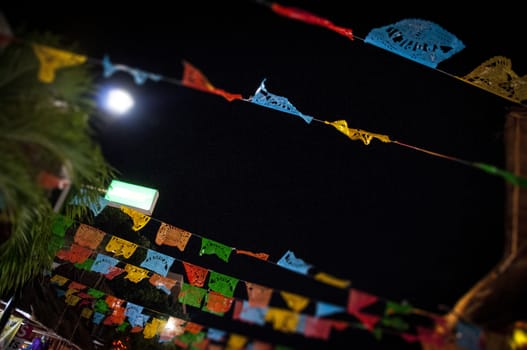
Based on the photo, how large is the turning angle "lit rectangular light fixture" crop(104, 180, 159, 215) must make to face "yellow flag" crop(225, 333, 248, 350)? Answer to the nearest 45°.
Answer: approximately 45° to its left

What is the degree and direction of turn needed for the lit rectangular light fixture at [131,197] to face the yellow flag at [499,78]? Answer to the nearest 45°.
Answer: approximately 45° to its left

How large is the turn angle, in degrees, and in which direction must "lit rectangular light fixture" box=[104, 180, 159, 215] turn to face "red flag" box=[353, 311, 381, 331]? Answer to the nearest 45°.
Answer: approximately 45° to its left

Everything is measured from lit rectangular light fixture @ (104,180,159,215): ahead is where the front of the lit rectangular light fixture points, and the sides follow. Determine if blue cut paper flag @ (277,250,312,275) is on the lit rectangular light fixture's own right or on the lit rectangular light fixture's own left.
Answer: on the lit rectangular light fixture's own left

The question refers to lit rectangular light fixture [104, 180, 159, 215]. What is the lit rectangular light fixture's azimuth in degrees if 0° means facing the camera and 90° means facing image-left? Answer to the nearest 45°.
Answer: approximately 0°
